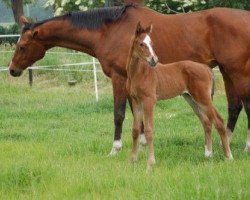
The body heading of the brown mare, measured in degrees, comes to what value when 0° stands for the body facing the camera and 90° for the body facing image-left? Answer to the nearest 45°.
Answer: approximately 90°

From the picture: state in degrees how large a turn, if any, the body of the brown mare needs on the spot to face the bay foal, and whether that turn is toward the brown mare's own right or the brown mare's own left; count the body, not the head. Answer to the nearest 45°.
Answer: approximately 90° to the brown mare's own left
